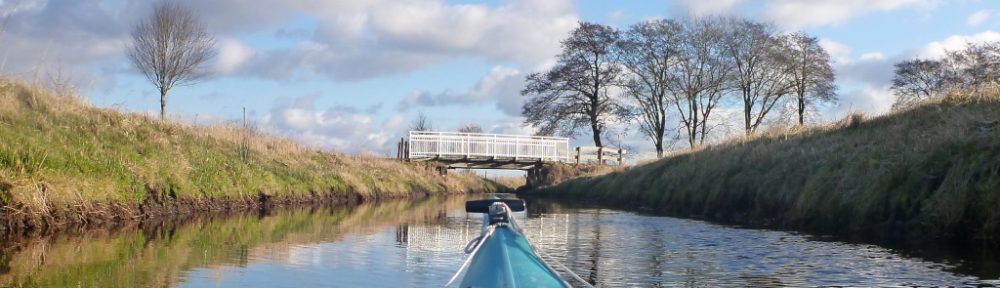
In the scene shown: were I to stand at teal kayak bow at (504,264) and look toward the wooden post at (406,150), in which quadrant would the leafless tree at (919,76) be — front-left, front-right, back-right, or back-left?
front-right

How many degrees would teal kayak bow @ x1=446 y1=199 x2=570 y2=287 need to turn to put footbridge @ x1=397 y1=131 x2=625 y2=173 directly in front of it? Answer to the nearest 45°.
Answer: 0° — it already faces it

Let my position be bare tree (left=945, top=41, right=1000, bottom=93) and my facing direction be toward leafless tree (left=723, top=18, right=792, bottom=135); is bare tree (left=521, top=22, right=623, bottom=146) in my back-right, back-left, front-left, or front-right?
front-right

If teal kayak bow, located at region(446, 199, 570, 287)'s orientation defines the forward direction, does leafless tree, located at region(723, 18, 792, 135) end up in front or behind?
in front

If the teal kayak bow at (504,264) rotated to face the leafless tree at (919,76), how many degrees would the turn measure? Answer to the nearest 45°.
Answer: approximately 45° to its right

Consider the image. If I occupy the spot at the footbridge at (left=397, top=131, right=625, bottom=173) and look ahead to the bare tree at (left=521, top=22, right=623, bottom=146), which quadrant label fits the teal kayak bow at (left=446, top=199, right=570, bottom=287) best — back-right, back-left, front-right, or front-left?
back-right

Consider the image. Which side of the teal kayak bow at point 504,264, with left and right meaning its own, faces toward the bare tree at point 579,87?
front

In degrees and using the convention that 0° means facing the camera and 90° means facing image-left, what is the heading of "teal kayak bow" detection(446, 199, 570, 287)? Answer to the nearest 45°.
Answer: approximately 180°

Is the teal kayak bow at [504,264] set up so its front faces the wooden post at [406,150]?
yes
